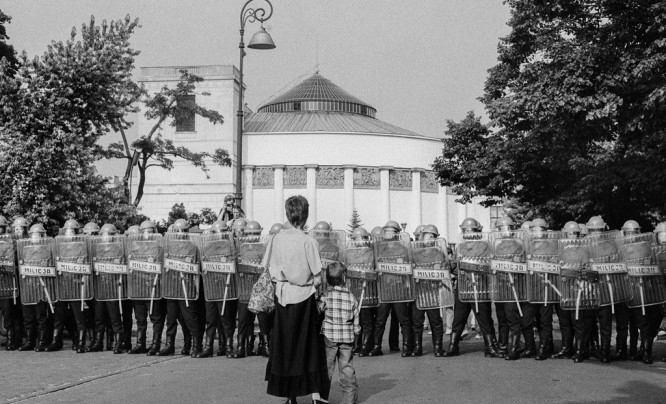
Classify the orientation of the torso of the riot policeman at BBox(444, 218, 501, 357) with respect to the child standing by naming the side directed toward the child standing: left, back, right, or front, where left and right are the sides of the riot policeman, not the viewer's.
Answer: front

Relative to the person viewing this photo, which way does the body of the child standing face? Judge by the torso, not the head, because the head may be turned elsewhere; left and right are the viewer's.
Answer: facing away from the viewer

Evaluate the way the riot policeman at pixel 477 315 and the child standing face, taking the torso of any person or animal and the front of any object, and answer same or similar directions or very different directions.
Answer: very different directions

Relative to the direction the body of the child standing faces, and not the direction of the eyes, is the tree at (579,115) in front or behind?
in front

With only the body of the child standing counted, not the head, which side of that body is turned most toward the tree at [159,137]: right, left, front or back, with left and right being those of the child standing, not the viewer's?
front

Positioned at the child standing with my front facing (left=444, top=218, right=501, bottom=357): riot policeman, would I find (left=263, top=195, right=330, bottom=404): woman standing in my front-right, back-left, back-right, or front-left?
back-left

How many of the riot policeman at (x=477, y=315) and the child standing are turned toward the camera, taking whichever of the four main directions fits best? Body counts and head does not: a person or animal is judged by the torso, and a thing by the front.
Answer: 1

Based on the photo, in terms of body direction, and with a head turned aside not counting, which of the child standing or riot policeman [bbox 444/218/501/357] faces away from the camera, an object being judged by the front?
the child standing

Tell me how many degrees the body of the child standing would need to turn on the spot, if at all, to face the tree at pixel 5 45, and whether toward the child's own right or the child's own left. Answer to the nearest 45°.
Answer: approximately 45° to the child's own left

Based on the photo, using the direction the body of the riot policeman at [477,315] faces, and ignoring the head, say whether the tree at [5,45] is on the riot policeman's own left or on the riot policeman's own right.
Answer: on the riot policeman's own right

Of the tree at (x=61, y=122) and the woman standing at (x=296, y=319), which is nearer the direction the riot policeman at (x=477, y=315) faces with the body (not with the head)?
the woman standing

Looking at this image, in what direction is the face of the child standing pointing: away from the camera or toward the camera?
away from the camera
